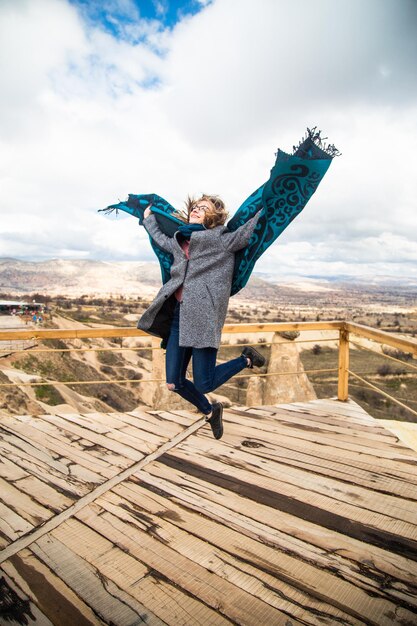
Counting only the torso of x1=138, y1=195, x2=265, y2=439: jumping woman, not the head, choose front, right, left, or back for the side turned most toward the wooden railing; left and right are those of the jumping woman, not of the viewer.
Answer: back

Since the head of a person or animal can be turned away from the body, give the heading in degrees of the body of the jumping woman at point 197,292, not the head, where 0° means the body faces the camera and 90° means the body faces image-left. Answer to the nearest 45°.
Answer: approximately 45°
